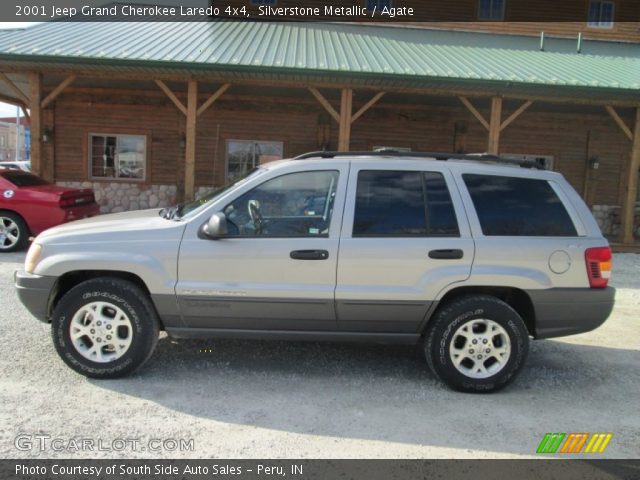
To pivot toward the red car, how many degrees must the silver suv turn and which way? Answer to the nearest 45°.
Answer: approximately 45° to its right

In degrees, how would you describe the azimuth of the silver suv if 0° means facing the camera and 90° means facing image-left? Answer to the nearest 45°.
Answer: approximately 90°

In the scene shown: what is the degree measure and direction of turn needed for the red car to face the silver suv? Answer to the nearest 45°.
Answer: approximately 135° to its left

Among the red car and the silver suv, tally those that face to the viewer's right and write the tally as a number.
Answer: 0

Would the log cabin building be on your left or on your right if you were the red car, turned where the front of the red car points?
on your right

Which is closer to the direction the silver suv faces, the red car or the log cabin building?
the red car

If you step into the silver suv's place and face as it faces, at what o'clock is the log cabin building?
The log cabin building is roughly at 3 o'clock from the silver suv.

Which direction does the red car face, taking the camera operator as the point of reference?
facing away from the viewer and to the left of the viewer
